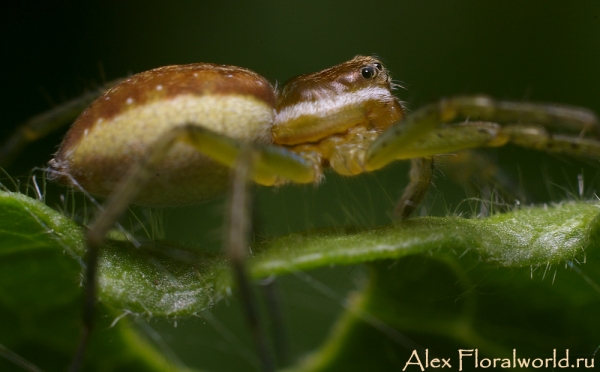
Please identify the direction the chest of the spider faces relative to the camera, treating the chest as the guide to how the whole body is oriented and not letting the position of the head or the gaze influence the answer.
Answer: to the viewer's right
